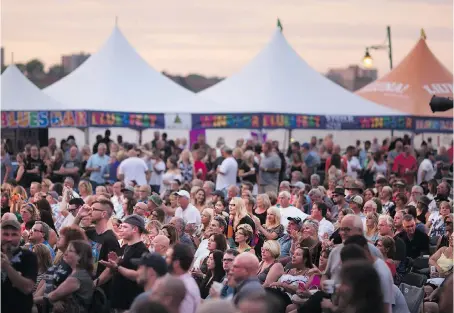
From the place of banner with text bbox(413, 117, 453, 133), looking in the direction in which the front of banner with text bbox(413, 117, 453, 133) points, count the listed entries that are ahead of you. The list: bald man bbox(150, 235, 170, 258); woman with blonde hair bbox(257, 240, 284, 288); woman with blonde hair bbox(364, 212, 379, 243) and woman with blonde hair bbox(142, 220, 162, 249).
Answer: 4

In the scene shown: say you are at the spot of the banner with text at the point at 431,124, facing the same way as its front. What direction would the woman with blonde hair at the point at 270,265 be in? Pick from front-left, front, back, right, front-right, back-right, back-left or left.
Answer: front

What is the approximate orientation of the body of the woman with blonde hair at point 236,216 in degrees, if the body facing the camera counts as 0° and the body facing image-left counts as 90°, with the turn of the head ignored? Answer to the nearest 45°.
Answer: approximately 45°

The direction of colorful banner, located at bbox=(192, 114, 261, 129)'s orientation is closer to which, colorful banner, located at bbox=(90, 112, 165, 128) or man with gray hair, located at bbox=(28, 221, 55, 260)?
the man with gray hair

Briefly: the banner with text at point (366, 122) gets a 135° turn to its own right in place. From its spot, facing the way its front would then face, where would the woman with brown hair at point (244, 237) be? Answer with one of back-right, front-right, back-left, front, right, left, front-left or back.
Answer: back-left

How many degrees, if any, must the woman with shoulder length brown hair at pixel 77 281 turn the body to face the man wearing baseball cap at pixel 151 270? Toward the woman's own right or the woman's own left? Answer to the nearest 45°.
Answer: approximately 135° to the woman's own left

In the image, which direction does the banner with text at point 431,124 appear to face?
toward the camera

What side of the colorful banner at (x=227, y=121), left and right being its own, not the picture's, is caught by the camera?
front

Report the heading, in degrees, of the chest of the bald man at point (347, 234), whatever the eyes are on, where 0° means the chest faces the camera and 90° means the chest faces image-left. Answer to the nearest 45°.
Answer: approximately 45°

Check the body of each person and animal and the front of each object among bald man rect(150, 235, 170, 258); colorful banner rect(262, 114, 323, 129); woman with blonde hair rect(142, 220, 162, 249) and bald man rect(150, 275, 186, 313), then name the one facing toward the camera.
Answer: the colorful banner

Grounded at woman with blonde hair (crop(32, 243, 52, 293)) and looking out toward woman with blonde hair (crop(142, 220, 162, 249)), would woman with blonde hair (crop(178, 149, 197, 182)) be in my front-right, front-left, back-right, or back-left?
front-left

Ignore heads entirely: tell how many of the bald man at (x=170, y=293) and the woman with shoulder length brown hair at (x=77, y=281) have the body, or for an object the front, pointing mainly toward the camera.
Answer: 0
